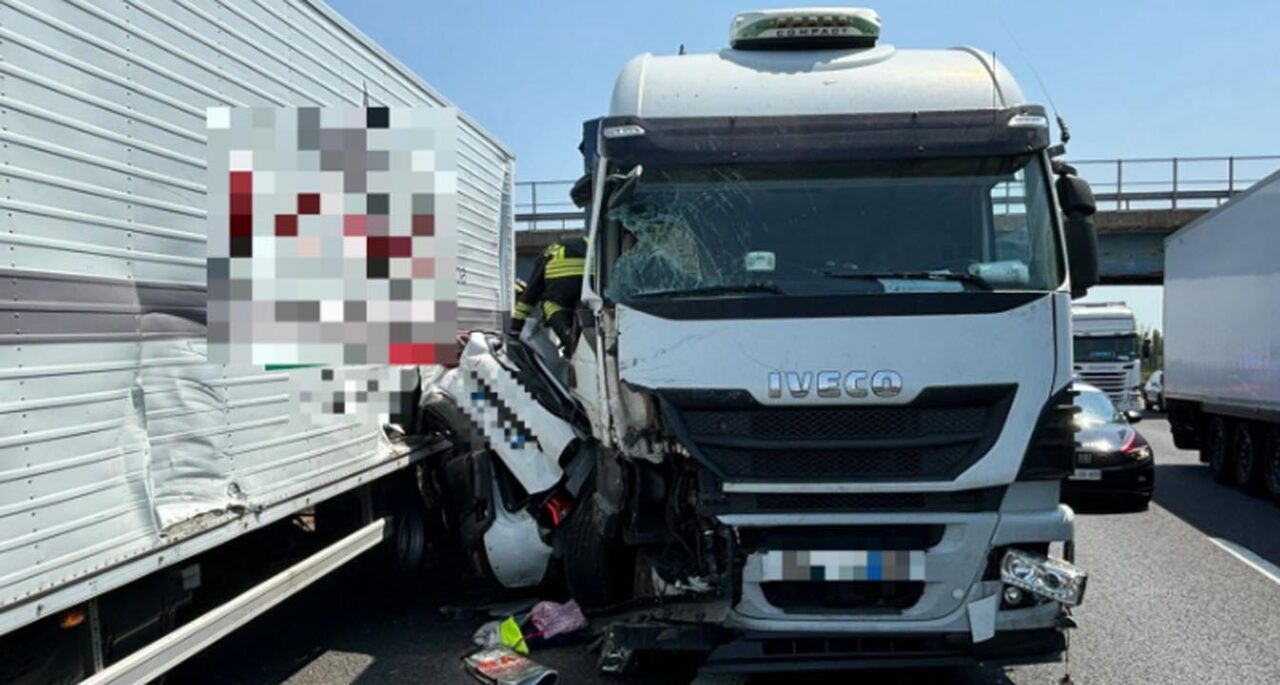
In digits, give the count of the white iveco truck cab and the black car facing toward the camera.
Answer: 2

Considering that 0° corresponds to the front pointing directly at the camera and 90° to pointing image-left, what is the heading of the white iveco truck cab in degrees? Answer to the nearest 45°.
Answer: approximately 0°

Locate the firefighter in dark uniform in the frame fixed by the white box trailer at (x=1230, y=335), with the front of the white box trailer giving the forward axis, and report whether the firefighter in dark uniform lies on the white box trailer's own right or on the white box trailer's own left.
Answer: on the white box trailer's own right

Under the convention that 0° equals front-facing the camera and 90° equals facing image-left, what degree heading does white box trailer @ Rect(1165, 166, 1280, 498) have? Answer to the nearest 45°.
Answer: approximately 315°

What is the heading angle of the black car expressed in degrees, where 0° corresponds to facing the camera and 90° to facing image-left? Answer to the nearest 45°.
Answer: approximately 0°

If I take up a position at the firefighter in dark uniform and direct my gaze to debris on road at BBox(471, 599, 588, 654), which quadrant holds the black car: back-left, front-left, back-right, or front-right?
back-left

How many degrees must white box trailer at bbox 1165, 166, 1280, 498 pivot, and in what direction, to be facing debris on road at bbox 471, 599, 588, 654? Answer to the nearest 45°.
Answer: approximately 45° to its right
